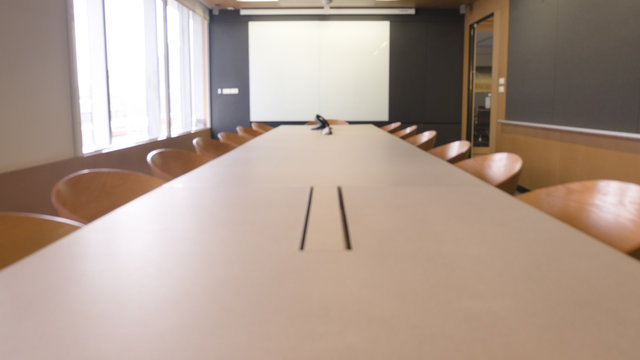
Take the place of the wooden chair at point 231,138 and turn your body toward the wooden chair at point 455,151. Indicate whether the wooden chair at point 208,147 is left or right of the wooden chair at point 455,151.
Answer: right

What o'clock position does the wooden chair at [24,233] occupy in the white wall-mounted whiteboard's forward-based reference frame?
The wooden chair is roughly at 12 o'clock from the white wall-mounted whiteboard.

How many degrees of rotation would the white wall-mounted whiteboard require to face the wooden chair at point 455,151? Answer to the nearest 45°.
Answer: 0° — it already faces it

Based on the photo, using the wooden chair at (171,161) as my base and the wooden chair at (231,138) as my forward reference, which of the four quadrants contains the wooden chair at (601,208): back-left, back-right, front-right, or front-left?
back-right

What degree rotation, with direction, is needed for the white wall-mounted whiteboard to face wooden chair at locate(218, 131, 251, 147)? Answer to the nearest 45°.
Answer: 0° — it already faces it

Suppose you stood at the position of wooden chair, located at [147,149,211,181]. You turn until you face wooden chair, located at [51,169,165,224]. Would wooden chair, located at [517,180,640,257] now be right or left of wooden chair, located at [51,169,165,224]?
left

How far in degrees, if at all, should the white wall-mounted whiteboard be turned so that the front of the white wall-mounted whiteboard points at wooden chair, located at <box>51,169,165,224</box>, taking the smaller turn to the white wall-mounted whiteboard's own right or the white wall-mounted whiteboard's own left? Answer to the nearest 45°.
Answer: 0° — it already faces it

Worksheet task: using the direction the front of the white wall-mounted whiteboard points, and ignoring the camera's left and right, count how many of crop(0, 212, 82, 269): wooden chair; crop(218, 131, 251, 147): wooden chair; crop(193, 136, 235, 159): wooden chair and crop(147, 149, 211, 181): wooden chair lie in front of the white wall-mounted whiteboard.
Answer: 4

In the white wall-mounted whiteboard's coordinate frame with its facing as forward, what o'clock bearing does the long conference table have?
The long conference table is roughly at 12 o'clock from the white wall-mounted whiteboard.

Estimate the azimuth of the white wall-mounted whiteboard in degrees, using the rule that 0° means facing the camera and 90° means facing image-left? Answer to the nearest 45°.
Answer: approximately 0°

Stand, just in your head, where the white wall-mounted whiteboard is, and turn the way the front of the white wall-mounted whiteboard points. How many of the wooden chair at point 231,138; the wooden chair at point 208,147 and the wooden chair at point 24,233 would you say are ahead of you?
3
